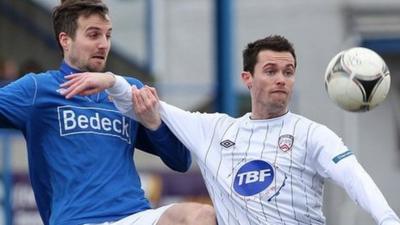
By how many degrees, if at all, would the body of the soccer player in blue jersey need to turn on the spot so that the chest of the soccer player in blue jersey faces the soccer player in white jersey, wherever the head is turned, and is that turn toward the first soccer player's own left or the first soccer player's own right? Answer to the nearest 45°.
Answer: approximately 45° to the first soccer player's own left

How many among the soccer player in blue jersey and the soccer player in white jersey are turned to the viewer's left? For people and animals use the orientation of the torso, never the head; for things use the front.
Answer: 0

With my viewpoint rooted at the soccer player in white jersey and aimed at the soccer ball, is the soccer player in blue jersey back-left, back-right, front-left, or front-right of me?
back-left

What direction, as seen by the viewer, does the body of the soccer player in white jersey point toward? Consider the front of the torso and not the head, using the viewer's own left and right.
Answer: facing the viewer

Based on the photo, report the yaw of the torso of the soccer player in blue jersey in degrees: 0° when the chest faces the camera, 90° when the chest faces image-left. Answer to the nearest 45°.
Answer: approximately 315°

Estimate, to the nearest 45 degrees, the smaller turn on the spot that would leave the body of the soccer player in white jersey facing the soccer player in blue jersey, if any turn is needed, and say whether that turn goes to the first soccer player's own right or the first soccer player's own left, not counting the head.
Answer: approximately 90° to the first soccer player's own right

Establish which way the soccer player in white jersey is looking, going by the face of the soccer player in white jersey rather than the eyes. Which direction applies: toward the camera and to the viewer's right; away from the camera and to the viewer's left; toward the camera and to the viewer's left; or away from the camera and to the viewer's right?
toward the camera and to the viewer's right
